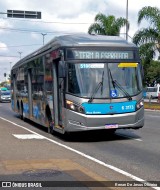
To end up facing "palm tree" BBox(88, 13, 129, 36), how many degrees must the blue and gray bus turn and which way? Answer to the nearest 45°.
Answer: approximately 135° to its left

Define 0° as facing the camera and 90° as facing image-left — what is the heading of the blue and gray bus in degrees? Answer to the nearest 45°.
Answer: approximately 315°

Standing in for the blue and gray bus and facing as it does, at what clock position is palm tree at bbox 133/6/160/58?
The palm tree is roughly at 8 o'clock from the blue and gray bus.
